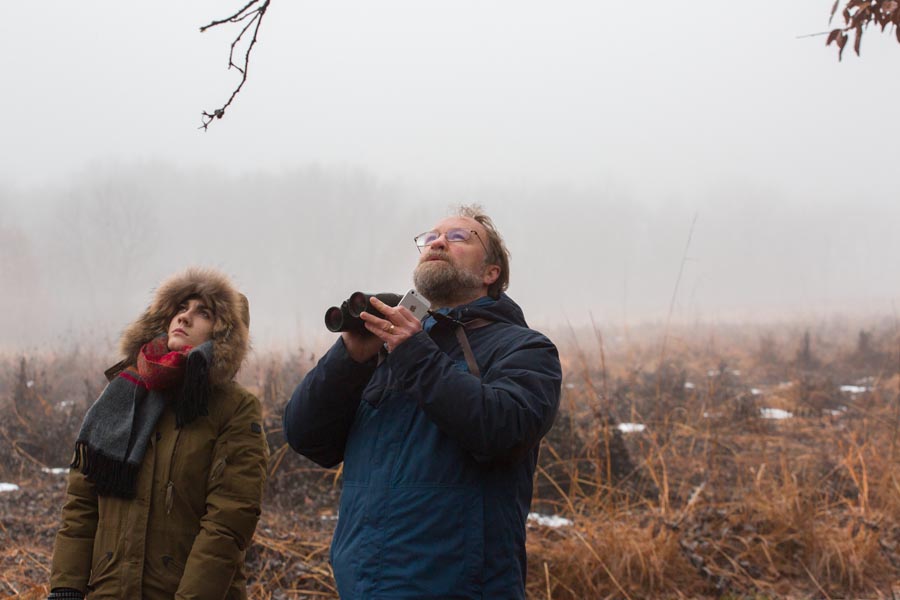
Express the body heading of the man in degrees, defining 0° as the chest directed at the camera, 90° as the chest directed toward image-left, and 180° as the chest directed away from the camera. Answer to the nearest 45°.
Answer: approximately 45°

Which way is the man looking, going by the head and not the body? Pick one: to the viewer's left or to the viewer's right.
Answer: to the viewer's left

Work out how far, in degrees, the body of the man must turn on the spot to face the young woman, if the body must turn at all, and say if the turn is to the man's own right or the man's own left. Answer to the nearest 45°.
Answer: approximately 90° to the man's own right
